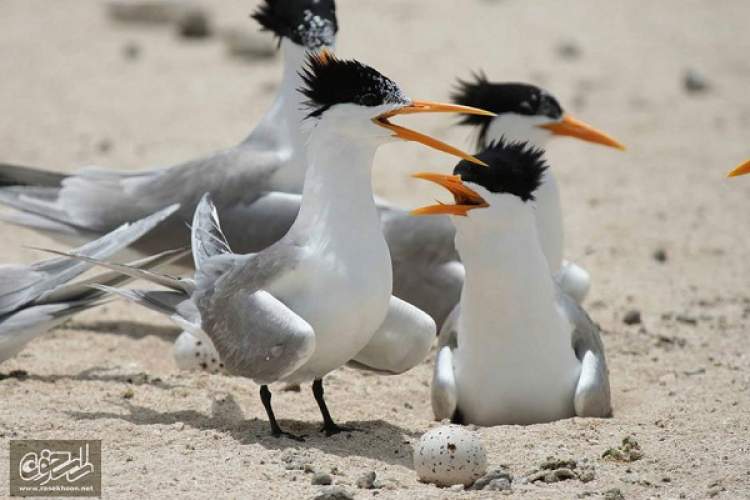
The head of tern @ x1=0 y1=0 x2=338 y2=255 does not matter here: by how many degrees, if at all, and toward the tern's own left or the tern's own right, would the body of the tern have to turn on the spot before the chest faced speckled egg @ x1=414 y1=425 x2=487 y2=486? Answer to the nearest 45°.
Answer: approximately 90° to the tern's own right

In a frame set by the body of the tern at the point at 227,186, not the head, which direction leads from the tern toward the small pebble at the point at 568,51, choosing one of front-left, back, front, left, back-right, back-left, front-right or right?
front-left

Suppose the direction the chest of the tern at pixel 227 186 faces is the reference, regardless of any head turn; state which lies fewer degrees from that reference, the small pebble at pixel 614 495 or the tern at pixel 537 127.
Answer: the tern

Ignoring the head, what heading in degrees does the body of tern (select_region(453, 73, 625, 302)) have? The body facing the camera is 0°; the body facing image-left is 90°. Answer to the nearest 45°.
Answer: approximately 270°

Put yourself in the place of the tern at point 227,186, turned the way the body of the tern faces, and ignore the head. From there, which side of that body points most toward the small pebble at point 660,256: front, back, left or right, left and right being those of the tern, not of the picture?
front

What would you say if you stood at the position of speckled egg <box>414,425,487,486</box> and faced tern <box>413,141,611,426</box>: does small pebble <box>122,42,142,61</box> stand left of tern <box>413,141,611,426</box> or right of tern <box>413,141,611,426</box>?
left

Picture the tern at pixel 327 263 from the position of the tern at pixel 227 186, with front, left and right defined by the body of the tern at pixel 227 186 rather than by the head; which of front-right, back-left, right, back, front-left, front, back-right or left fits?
right

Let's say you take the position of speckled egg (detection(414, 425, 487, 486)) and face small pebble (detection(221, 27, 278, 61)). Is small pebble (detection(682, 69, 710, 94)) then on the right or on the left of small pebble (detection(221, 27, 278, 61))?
right

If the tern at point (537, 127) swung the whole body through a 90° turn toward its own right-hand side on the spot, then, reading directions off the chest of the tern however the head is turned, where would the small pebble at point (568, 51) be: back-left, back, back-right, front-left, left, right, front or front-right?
back

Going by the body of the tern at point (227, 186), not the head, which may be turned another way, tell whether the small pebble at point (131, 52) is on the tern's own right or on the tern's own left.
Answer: on the tern's own left

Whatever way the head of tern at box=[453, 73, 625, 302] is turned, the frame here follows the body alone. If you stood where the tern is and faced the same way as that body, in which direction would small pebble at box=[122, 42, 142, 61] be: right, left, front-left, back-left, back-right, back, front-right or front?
back-left

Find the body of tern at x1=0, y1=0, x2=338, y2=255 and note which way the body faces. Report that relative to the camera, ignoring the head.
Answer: to the viewer's right

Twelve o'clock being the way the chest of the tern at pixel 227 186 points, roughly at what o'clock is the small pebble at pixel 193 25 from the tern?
The small pebble is roughly at 9 o'clock from the tern.

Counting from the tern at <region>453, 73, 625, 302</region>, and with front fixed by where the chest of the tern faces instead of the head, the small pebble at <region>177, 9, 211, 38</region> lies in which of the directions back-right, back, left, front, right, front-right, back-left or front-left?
back-left

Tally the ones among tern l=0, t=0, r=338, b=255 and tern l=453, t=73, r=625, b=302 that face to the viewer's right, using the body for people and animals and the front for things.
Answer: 2
